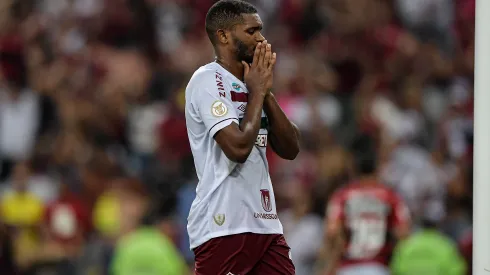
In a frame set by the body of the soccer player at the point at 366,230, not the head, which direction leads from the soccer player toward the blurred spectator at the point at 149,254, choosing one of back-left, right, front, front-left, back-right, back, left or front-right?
left

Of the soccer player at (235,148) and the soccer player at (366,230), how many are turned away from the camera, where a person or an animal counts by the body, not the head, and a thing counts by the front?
1

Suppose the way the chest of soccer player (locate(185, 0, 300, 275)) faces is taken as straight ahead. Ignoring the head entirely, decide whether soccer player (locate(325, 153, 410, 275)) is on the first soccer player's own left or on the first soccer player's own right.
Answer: on the first soccer player's own left

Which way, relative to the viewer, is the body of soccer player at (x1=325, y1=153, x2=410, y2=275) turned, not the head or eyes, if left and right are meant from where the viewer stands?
facing away from the viewer

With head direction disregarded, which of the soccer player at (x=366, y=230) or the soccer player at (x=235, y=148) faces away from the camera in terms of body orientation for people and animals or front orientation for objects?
the soccer player at (x=366, y=230)

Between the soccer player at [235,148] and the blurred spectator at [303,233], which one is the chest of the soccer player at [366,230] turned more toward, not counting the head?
the blurred spectator

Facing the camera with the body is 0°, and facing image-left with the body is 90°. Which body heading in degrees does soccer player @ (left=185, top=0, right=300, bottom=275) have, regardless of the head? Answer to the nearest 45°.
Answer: approximately 315°

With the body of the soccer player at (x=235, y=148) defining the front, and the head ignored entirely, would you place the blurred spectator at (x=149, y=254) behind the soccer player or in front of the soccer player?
behind

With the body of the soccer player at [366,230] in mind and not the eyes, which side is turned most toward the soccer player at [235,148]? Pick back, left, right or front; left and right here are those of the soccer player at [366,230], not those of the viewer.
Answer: back
